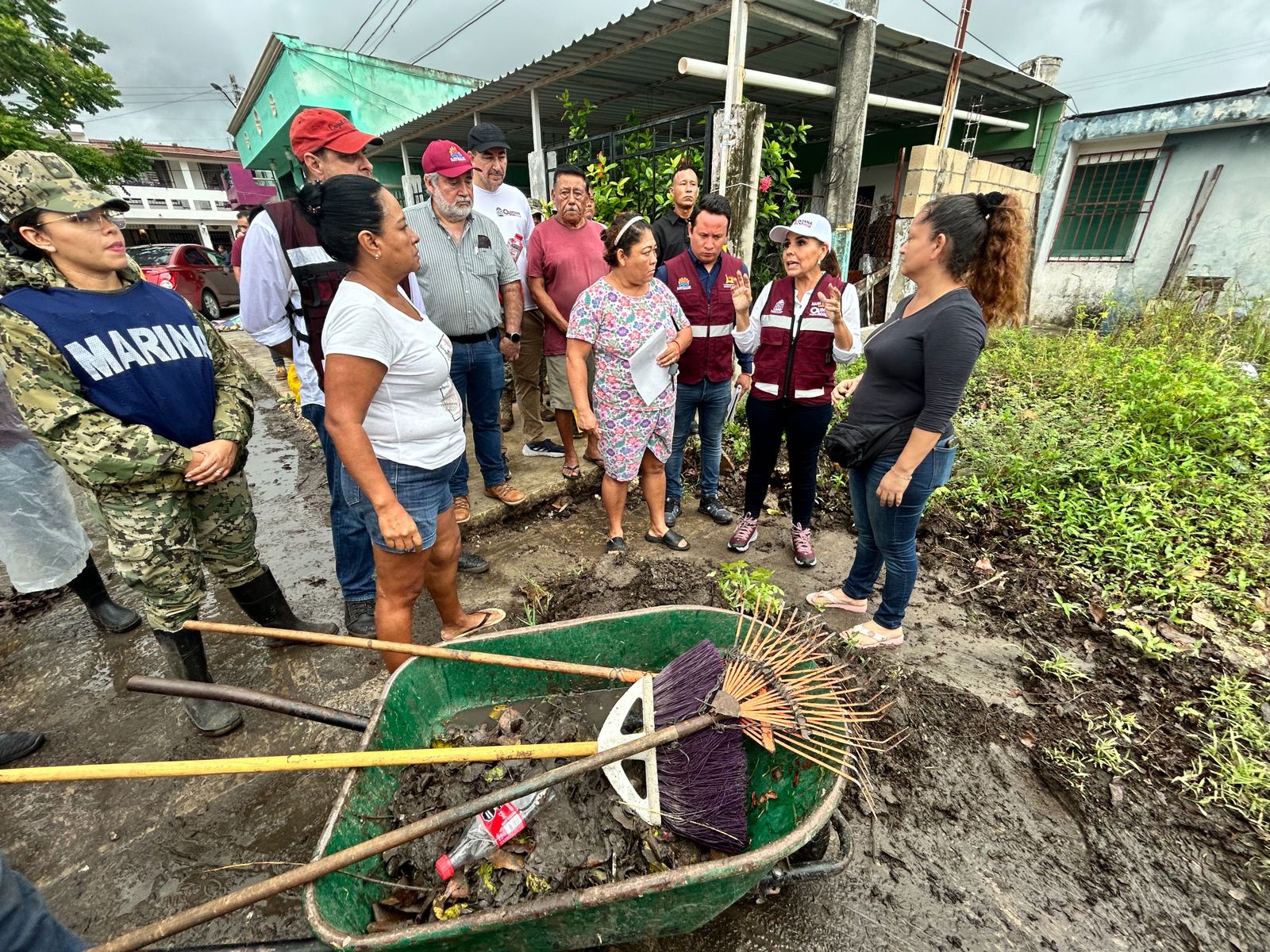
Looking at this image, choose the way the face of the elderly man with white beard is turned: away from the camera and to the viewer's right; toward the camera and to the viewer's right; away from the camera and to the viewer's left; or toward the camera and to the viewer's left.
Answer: toward the camera and to the viewer's right

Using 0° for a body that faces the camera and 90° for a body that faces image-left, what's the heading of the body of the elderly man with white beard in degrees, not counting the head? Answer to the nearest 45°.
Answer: approximately 315°

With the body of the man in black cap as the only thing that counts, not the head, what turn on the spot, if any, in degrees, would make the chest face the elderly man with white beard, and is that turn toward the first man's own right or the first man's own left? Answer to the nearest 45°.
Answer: approximately 45° to the first man's own right

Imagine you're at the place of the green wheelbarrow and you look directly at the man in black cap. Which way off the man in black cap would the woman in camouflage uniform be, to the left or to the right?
left

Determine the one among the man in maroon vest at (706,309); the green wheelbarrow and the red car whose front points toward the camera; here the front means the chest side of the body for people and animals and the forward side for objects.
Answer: the man in maroon vest

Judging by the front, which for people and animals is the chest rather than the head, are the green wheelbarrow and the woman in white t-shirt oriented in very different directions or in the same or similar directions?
same or similar directions

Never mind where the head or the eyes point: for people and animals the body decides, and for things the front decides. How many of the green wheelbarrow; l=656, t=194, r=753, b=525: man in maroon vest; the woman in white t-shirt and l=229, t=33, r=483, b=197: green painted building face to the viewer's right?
2

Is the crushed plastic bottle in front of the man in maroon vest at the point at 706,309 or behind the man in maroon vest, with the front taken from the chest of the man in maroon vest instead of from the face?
in front

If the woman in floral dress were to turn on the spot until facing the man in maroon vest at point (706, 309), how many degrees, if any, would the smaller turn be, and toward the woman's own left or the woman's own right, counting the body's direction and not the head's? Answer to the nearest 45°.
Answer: approximately 90° to the woman's own left

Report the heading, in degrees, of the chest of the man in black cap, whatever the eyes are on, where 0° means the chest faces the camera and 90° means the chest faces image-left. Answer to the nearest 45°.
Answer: approximately 315°

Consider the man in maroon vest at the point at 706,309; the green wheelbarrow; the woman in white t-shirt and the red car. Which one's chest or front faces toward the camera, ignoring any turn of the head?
the man in maroon vest

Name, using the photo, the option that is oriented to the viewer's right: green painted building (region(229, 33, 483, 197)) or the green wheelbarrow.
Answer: the green wheelbarrow

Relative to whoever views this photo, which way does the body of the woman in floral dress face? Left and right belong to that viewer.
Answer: facing the viewer and to the right of the viewer

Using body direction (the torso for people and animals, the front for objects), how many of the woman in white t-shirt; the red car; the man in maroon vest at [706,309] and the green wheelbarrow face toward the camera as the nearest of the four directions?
1

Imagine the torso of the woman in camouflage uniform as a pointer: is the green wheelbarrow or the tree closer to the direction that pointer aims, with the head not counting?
the green wheelbarrow

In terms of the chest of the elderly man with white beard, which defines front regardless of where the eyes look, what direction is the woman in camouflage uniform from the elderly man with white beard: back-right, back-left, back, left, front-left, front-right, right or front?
right

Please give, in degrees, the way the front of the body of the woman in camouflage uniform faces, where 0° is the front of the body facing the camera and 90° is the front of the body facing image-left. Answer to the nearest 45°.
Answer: approximately 315°
